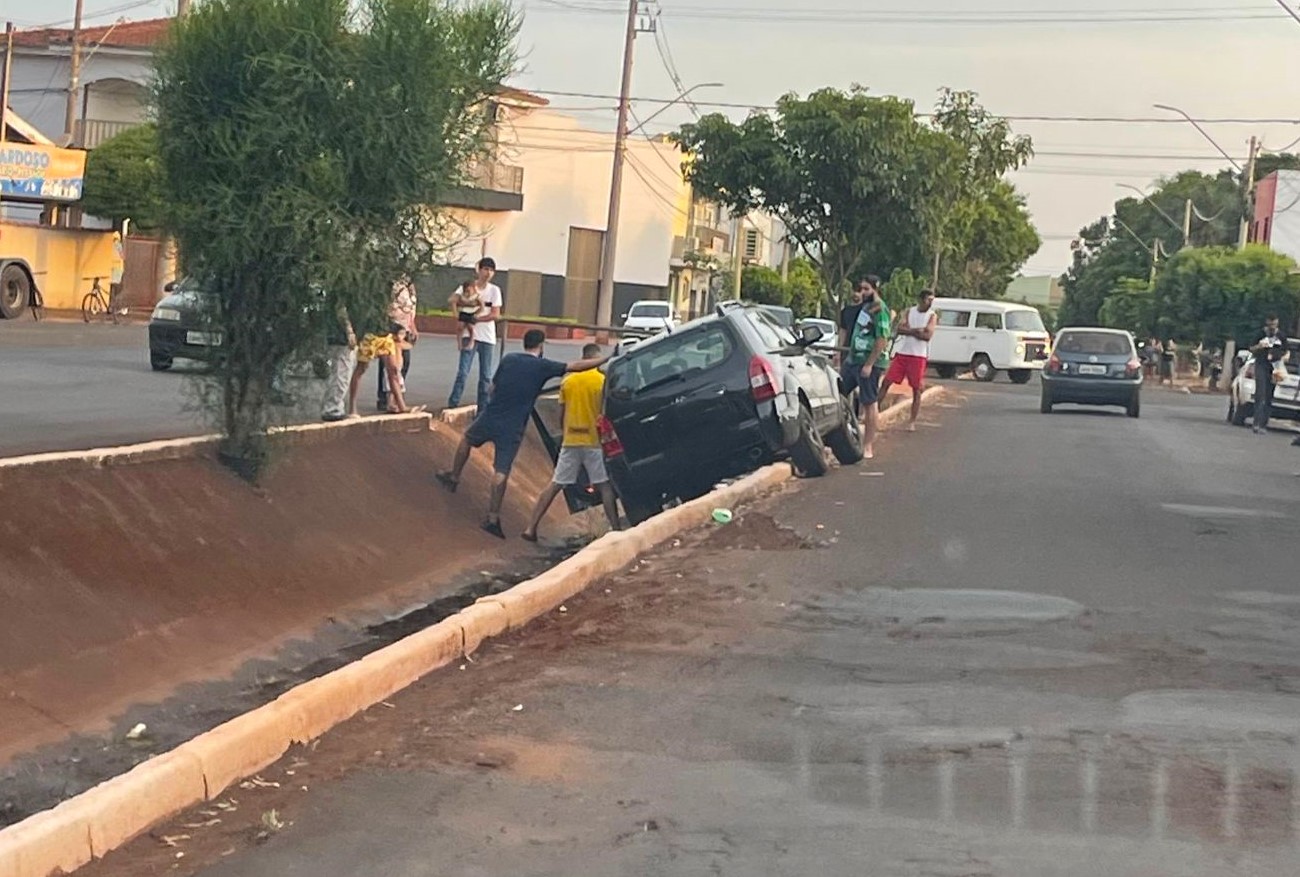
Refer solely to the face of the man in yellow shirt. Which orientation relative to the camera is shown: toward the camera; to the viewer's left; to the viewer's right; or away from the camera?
away from the camera

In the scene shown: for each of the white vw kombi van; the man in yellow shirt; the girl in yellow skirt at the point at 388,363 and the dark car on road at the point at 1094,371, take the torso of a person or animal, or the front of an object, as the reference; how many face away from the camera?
2

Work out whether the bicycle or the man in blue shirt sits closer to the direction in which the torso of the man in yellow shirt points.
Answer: the bicycle

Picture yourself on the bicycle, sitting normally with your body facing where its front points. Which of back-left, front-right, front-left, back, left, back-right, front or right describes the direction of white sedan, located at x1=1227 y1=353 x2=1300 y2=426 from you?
back-left

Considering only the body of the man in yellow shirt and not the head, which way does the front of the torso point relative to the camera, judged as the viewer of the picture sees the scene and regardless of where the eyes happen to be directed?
away from the camera

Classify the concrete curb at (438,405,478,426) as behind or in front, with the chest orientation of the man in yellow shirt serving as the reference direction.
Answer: in front

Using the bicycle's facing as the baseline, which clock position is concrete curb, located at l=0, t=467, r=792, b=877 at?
The concrete curb is roughly at 9 o'clock from the bicycle.

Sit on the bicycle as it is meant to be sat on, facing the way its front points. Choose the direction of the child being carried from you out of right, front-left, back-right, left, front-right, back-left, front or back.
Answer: left

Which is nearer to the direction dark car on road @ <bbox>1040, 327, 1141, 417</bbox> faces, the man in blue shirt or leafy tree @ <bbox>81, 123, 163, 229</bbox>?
the leafy tree

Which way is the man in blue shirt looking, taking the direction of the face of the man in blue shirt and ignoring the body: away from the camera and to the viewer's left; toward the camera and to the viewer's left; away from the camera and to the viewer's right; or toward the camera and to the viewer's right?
away from the camera and to the viewer's right

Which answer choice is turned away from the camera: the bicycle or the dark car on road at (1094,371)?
the dark car on road

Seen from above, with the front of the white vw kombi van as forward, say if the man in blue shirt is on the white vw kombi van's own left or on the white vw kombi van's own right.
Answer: on the white vw kombi van's own right

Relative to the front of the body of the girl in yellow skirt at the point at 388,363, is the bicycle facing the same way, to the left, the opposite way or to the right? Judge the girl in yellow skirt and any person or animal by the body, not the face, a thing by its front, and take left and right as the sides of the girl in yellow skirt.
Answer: the opposite way

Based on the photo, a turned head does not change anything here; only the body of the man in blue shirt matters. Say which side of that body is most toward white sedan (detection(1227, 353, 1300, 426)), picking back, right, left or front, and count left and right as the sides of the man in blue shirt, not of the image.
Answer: front

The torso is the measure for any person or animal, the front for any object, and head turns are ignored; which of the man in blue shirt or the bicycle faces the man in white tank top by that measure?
the man in blue shirt

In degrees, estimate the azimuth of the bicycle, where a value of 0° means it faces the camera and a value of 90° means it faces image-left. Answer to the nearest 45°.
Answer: approximately 90°
